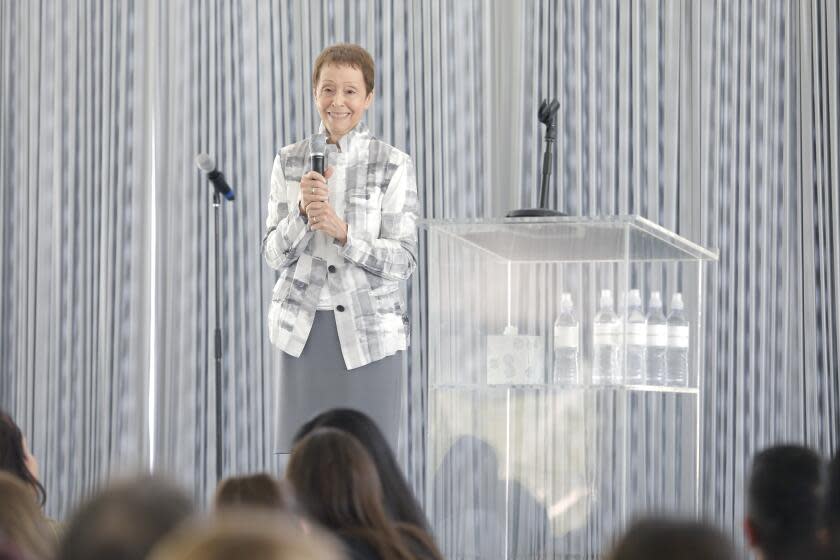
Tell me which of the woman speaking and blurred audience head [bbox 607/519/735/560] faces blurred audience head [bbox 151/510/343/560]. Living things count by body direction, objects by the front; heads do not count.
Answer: the woman speaking

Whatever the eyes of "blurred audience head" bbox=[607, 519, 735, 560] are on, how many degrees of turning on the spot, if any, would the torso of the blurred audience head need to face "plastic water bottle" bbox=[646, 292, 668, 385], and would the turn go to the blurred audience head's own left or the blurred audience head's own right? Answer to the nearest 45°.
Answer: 0° — they already face it

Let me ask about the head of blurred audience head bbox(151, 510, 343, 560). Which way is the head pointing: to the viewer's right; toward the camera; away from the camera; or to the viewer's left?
away from the camera

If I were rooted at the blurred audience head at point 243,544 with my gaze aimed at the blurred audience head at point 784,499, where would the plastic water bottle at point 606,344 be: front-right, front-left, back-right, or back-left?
front-left

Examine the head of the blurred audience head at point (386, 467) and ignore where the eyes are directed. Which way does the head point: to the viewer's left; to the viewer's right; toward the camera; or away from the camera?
away from the camera

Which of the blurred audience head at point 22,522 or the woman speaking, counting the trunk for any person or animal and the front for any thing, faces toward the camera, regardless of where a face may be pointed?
the woman speaking

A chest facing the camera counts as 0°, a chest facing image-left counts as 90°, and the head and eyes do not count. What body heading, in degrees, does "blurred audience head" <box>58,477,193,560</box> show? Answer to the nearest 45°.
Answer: approximately 180°

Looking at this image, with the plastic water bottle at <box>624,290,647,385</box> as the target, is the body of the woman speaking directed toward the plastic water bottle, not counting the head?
no

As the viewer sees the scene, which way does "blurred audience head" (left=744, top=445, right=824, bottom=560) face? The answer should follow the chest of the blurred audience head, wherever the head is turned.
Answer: away from the camera

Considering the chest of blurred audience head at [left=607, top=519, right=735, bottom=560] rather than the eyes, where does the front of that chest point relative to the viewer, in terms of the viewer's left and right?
facing away from the viewer

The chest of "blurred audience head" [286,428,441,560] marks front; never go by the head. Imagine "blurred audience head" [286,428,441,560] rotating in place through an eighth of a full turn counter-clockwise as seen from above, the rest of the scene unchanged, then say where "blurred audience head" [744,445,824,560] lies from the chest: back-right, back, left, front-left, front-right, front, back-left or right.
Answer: back-right

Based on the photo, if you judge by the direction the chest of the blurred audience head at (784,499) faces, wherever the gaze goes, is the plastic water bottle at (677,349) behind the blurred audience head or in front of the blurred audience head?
in front

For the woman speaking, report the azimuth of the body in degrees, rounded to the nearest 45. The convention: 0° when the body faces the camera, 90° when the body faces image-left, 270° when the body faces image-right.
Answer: approximately 0°

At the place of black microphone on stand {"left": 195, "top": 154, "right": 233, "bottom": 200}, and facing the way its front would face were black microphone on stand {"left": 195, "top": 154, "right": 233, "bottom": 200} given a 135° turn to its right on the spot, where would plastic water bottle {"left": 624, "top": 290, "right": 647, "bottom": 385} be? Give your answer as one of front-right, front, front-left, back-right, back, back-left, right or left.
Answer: right

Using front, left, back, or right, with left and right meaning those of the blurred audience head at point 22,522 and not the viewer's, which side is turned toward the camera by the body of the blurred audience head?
back

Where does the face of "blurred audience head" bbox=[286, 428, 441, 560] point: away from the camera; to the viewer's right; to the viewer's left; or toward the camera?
away from the camera

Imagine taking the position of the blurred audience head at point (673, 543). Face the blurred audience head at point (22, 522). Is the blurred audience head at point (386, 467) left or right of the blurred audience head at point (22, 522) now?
right

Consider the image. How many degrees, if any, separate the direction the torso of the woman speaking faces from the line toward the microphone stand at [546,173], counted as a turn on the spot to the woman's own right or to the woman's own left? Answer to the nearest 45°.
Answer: approximately 90° to the woman's own left

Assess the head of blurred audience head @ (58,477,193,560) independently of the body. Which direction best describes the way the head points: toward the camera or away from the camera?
away from the camera
